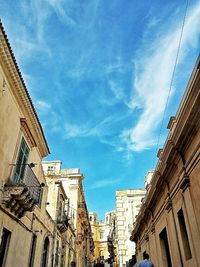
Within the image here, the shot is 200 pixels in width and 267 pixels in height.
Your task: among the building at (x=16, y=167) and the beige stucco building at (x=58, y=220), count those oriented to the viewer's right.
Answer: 2

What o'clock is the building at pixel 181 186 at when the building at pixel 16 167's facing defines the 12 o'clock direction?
the building at pixel 181 186 is roughly at 1 o'clock from the building at pixel 16 167.

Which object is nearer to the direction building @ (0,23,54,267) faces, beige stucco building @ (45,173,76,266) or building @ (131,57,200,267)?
the building

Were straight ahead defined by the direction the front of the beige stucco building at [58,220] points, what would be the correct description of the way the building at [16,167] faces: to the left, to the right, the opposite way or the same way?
the same way

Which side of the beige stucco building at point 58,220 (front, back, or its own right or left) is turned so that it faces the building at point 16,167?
right

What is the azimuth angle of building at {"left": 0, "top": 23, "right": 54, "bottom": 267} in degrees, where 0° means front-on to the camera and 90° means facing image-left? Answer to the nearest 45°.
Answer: approximately 270°

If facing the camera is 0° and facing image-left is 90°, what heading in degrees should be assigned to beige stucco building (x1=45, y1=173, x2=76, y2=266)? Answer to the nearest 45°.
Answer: approximately 270°

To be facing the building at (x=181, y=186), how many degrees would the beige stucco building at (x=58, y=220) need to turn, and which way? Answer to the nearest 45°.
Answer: approximately 90° to its right

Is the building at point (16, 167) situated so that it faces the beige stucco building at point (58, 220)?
no

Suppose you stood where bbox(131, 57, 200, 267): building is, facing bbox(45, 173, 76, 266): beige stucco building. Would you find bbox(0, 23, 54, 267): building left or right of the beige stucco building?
left
